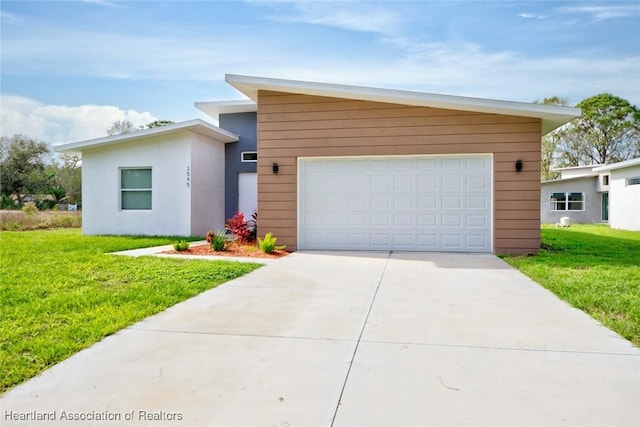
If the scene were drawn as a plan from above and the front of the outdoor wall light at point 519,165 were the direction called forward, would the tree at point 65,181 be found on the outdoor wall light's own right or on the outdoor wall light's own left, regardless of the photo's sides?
on the outdoor wall light's own right

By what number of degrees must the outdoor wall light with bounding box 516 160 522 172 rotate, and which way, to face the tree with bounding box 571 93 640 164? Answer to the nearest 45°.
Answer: approximately 180°

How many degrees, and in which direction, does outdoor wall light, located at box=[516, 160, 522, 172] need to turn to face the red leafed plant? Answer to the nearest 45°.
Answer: approximately 90° to its right

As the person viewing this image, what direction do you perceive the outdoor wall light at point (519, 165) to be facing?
facing the viewer

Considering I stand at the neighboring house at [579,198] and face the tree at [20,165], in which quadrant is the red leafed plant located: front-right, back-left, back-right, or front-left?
front-left

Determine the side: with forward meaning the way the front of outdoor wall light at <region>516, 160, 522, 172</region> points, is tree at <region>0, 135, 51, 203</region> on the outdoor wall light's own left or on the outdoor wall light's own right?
on the outdoor wall light's own right

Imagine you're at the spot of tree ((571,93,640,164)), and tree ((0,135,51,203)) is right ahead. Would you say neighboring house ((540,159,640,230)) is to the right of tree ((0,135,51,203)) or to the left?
left
